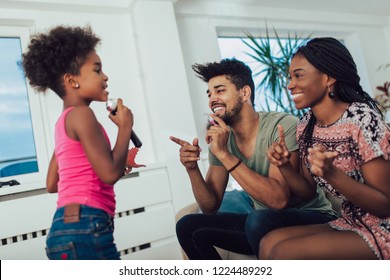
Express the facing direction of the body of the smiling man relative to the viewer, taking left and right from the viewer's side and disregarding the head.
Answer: facing the viewer and to the left of the viewer

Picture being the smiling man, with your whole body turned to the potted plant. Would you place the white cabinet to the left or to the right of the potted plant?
left

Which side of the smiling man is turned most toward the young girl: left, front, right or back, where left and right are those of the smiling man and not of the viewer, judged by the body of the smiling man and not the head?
front

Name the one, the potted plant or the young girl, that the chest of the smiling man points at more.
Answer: the young girl

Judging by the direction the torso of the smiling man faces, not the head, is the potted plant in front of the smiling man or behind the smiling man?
behind

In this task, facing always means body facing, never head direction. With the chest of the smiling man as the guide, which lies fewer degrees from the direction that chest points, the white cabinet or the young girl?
the young girl

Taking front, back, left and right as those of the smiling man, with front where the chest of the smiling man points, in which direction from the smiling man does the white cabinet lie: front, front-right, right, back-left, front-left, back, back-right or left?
right

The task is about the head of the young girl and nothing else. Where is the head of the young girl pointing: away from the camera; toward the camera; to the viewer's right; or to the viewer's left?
to the viewer's right
